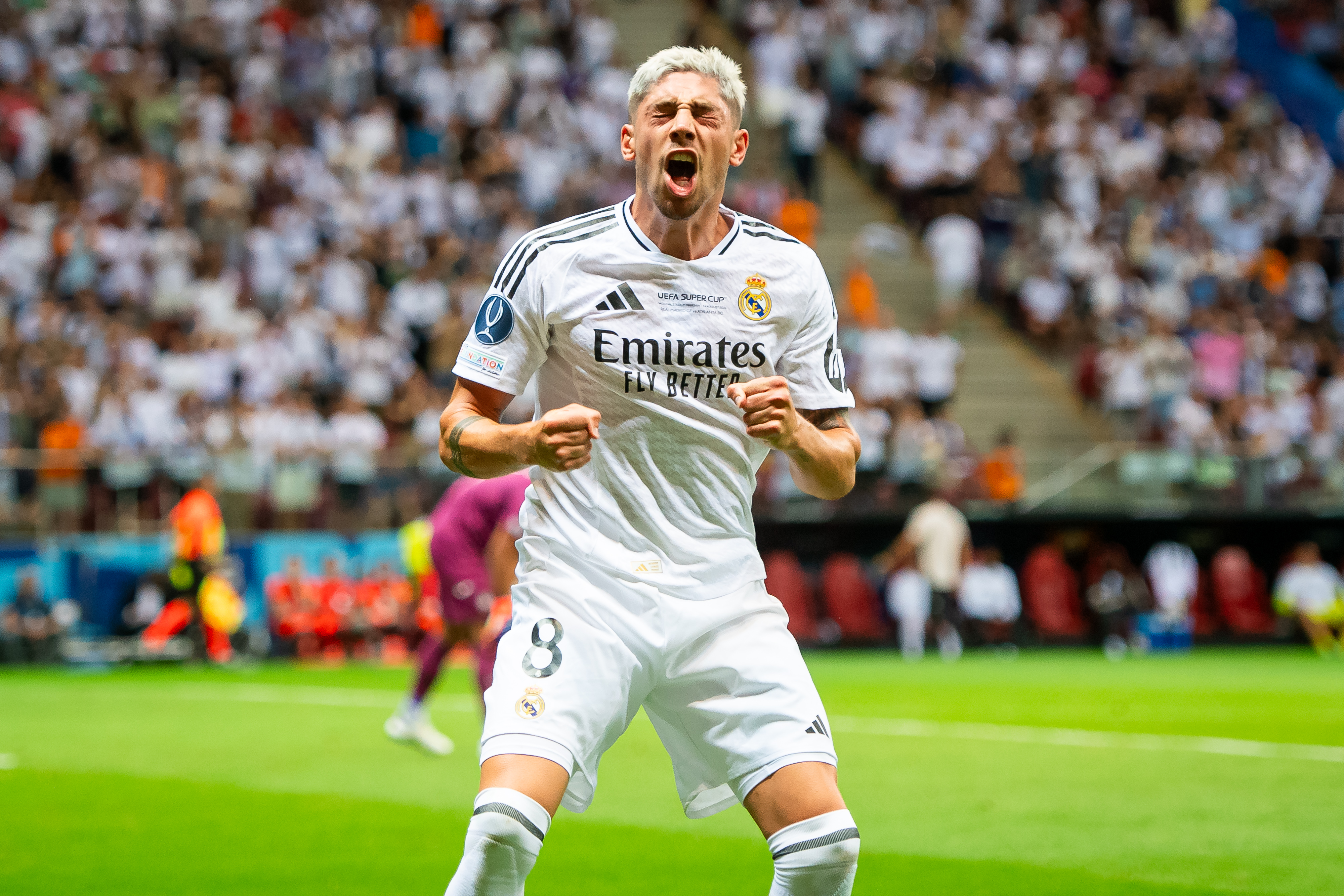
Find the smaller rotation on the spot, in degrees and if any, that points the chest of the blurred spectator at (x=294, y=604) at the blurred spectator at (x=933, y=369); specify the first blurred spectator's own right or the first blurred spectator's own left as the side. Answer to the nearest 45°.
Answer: approximately 90° to the first blurred spectator's own left

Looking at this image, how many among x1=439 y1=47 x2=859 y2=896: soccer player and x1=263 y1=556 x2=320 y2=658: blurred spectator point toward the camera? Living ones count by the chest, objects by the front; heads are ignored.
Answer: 2

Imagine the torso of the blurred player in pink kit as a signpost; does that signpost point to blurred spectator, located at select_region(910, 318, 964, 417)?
no

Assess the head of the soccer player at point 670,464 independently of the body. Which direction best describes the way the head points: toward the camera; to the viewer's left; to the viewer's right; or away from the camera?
toward the camera

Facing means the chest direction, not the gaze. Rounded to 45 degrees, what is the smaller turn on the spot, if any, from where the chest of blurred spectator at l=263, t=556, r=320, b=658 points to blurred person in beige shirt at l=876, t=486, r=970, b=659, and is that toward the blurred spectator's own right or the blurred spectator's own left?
approximately 90° to the blurred spectator's own left

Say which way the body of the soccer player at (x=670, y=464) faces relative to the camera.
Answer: toward the camera

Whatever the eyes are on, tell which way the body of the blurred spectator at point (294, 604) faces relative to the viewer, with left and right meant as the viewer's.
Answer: facing the viewer

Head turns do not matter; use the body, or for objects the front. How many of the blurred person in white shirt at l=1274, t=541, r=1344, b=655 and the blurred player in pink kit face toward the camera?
1

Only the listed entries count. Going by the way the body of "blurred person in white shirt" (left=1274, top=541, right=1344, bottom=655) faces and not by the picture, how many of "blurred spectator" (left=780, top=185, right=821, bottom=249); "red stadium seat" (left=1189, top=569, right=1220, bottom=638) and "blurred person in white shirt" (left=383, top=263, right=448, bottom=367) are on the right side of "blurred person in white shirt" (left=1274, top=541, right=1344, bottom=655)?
3

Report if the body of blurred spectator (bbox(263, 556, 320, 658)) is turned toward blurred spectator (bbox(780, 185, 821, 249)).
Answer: no

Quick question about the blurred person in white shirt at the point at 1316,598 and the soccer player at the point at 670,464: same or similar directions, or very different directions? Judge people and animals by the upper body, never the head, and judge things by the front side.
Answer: same or similar directions

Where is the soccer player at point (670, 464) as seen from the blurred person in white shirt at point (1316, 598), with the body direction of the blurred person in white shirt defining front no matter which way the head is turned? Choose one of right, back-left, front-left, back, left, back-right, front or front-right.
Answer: front

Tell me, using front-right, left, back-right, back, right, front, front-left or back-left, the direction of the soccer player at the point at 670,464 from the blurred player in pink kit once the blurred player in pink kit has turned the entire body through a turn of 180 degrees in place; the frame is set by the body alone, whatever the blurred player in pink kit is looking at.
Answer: left
